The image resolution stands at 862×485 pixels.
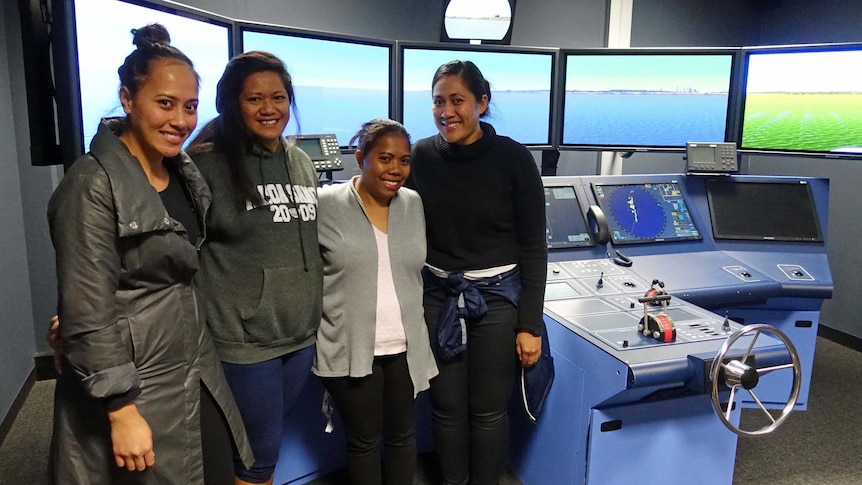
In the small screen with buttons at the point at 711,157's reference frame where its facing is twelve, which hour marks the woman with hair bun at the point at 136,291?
The woman with hair bun is roughly at 1 o'clock from the small screen with buttons.

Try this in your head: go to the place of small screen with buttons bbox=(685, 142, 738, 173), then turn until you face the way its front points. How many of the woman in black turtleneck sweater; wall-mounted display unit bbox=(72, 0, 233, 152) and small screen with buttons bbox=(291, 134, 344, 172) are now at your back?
0

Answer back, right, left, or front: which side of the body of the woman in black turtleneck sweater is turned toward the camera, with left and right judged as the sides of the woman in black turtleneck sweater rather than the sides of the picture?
front

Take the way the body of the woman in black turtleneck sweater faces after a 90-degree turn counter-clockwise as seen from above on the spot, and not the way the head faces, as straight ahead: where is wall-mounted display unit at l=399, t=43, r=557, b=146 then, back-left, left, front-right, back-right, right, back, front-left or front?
left

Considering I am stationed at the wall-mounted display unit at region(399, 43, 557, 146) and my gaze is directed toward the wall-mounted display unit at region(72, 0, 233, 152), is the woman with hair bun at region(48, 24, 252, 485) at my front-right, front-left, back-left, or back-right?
front-left

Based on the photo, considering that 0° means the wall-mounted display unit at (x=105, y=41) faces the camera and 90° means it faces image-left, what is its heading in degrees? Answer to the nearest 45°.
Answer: approximately 315°

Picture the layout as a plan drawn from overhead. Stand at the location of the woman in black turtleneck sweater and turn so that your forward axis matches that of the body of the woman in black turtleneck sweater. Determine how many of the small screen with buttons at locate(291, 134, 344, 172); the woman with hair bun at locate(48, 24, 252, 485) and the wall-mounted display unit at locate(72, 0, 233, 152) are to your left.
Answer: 0

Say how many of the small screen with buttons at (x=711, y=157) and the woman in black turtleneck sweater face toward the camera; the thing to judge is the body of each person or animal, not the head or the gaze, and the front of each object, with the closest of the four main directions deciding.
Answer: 2

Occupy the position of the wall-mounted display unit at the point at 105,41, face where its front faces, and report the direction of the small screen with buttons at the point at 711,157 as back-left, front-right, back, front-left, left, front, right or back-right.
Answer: front-left

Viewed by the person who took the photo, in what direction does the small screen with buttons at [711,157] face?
facing the viewer

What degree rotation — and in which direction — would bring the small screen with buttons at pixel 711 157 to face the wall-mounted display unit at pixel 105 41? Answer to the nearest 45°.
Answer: approximately 45° to its right

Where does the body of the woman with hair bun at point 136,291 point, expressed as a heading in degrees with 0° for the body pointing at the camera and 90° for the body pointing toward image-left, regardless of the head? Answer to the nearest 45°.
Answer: approximately 315°

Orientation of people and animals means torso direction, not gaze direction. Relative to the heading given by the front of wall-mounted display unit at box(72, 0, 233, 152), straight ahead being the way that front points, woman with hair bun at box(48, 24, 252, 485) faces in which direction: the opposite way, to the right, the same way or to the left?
the same way

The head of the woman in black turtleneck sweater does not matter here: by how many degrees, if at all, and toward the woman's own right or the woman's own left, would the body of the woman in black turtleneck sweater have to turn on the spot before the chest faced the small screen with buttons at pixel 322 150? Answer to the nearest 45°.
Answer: approximately 135° to the woman's own right

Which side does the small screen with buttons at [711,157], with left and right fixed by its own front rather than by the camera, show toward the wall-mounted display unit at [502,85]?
right
